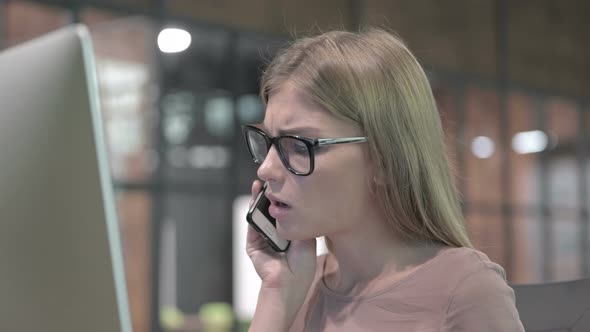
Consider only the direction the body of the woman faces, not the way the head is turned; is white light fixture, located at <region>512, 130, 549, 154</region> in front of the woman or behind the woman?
behind

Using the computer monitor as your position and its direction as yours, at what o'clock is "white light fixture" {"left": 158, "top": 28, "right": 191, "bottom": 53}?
The white light fixture is roughly at 11 o'clock from the computer monitor.

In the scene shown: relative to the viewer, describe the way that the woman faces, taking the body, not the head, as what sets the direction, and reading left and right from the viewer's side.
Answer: facing the viewer and to the left of the viewer

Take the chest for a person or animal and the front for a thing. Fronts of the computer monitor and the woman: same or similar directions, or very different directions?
very different directions

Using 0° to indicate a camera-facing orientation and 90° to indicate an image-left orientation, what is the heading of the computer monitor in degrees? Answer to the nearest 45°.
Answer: approximately 225°

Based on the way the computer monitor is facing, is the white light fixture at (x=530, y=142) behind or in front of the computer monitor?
in front
